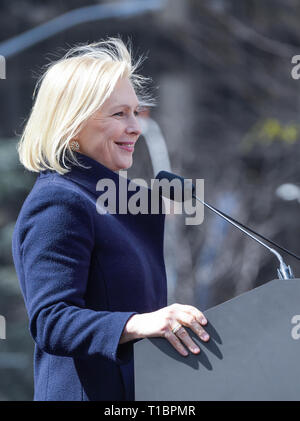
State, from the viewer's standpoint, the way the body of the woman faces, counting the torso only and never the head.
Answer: to the viewer's right
